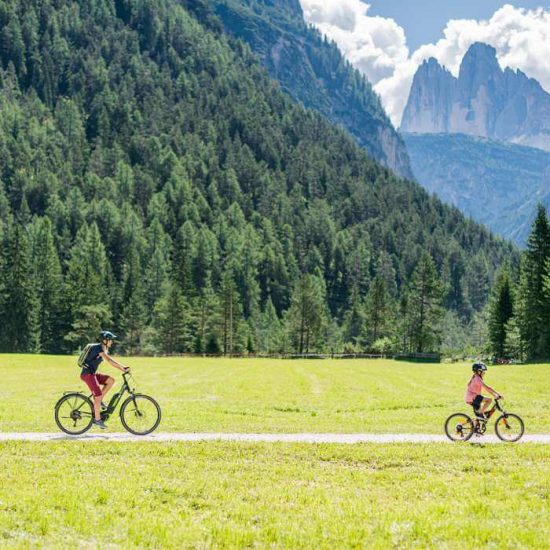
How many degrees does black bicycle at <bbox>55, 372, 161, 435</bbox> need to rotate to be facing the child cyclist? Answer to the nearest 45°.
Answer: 0° — it already faces them

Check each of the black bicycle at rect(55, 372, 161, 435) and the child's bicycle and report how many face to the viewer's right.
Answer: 2

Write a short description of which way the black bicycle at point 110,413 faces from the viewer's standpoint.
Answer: facing to the right of the viewer

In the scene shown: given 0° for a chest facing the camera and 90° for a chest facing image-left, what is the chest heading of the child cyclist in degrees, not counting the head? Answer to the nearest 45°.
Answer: approximately 270°

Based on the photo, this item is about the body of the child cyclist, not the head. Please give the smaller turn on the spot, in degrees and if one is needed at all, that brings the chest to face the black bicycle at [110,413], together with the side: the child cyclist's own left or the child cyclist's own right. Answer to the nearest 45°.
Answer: approximately 180°

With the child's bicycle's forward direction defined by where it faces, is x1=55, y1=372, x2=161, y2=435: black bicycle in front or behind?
behind

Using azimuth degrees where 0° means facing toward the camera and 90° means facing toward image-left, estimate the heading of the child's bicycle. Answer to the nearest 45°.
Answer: approximately 270°
